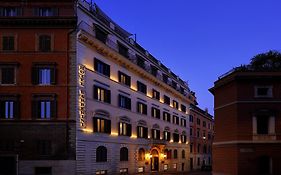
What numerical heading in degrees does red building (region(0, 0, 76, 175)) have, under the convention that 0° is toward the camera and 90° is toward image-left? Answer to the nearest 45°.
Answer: approximately 0°
